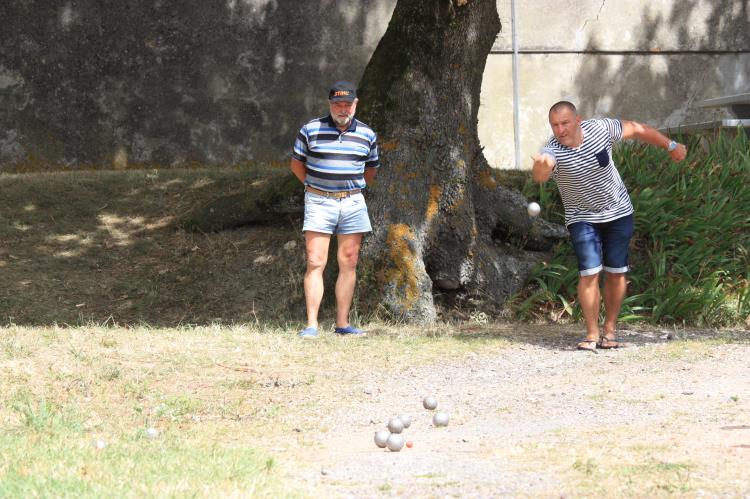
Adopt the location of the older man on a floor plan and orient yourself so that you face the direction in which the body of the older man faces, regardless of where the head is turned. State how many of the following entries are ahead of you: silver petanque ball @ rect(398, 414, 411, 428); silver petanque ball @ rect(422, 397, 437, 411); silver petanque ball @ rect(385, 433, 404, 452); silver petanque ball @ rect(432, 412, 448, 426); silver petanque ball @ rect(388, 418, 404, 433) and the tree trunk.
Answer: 5

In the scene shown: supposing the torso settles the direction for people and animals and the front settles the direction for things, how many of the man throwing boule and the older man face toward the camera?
2

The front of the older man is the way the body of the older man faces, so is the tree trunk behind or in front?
behind

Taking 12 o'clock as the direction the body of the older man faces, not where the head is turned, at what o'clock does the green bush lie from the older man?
The green bush is roughly at 8 o'clock from the older man.

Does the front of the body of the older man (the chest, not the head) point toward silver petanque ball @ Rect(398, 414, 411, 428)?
yes

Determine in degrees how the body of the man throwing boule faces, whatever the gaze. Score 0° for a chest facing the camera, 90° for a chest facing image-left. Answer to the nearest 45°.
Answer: approximately 0°

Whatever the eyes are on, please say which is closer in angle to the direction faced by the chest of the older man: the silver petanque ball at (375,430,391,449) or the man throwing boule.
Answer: the silver petanque ball

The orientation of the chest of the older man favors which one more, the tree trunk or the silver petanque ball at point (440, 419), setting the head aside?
the silver petanque ball

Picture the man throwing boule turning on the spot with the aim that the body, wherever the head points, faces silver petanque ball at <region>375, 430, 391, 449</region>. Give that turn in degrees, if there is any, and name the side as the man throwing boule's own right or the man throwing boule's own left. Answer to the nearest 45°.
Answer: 0° — they already face it
